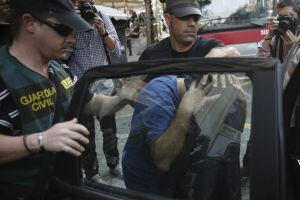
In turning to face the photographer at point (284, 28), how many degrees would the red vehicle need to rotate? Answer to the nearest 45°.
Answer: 0° — it already faces them
